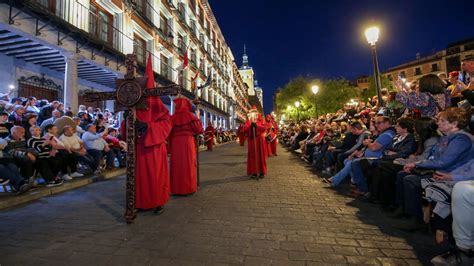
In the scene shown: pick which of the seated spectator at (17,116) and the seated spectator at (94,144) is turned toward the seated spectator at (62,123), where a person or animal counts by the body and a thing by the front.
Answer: the seated spectator at (17,116)

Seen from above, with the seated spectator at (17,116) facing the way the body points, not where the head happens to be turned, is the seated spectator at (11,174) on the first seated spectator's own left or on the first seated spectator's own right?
on the first seated spectator's own right

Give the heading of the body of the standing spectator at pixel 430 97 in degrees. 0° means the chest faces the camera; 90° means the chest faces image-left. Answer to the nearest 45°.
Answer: approximately 135°

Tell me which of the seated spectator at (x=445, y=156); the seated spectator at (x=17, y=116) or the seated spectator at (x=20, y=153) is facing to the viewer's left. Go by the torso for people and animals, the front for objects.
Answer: the seated spectator at (x=445, y=156)

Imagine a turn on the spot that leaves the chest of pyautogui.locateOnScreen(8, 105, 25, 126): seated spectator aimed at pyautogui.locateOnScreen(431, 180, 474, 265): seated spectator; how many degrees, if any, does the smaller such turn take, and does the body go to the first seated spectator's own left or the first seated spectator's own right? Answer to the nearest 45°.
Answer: approximately 45° to the first seated spectator's own right

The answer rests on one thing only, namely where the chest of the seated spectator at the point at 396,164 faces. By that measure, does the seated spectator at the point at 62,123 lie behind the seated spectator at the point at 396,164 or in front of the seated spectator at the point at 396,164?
in front

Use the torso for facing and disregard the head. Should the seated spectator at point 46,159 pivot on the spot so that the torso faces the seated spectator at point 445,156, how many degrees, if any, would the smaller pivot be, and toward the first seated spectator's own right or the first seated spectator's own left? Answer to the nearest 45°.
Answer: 0° — they already face them

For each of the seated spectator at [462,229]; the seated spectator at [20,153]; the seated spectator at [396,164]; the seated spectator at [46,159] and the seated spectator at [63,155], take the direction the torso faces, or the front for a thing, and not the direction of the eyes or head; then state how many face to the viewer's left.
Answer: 2
